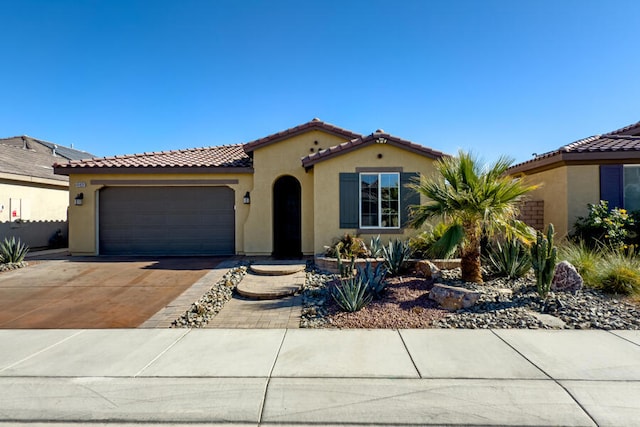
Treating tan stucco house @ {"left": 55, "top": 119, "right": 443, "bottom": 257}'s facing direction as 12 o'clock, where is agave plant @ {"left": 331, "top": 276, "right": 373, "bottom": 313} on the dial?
The agave plant is roughly at 11 o'clock from the tan stucco house.

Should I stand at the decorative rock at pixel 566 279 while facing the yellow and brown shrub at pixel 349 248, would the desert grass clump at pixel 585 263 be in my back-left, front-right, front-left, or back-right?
back-right

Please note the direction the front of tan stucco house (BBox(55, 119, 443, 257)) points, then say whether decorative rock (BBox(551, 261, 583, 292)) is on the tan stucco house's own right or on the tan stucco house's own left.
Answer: on the tan stucco house's own left

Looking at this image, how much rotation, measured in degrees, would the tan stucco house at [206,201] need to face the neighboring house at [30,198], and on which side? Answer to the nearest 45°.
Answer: approximately 135° to its right

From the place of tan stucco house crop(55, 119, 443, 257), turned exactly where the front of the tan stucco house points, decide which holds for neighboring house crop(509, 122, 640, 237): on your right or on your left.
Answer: on your left

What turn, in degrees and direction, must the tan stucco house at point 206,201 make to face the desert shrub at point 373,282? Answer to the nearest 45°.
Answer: approximately 45° to its left

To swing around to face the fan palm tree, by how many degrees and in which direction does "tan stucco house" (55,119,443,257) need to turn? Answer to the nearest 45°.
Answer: approximately 45° to its left

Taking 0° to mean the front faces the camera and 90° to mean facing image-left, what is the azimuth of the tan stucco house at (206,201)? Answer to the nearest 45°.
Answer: approximately 0°

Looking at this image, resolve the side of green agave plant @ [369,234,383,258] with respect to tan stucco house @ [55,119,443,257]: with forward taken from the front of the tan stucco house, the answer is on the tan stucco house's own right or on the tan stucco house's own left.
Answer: on the tan stucco house's own left
